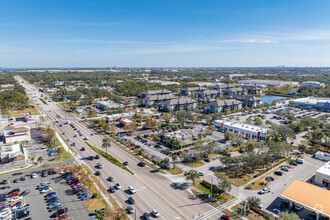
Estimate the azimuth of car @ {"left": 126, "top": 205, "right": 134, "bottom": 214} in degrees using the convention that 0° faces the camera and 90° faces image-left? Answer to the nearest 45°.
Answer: approximately 315°

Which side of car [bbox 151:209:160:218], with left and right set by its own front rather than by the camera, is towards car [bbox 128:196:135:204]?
back

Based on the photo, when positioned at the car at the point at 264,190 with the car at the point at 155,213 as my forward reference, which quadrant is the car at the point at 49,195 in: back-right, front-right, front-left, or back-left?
front-right

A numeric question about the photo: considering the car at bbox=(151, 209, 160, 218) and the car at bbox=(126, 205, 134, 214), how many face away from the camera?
0

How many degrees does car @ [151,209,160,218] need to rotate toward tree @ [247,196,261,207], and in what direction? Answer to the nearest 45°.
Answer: approximately 45° to its left

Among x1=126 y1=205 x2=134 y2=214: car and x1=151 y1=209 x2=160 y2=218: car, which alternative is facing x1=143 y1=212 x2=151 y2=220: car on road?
x1=126 y1=205 x2=134 y2=214: car

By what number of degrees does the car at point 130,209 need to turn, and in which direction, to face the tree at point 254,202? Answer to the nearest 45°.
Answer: approximately 45° to its left

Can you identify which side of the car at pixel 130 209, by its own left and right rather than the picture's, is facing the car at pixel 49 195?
back

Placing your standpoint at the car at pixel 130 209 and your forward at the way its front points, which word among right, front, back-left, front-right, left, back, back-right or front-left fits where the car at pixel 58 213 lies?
back-right

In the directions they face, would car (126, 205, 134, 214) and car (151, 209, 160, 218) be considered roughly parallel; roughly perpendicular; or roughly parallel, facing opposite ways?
roughly parallel
